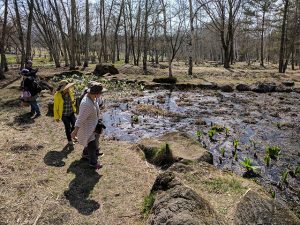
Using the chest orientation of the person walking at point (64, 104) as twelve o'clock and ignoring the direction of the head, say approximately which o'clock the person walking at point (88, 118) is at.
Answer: the person walking at point (88, 118) is roughly at 1 o'clock from the person walking at point (64, 104).

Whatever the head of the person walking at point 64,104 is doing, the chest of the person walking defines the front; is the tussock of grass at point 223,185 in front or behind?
in front

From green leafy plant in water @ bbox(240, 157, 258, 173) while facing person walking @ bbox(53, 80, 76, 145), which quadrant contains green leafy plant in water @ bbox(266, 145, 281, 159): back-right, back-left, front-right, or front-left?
back-right

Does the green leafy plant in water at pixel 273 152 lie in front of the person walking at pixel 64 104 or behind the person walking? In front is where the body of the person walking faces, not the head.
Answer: in front

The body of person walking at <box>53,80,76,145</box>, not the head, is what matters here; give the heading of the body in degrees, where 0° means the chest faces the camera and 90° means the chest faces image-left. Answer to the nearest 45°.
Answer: approximately 315°

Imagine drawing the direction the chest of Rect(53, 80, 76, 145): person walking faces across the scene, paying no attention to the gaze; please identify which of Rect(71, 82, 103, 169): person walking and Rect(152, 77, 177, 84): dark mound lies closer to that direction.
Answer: the person walking
